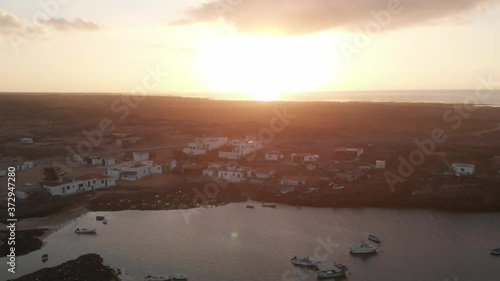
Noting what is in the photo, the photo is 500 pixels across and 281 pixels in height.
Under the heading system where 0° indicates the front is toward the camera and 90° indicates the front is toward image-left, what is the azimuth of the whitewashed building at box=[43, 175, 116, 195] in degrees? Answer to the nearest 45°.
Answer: approximately 315°

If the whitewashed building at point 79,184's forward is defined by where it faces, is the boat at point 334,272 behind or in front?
in front

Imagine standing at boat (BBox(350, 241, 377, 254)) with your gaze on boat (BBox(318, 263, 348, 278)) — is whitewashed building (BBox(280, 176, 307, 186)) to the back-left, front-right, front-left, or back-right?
back-right
